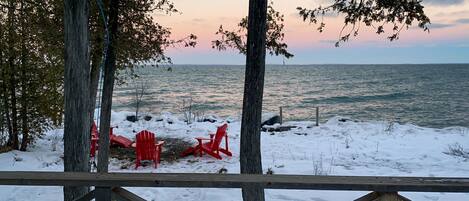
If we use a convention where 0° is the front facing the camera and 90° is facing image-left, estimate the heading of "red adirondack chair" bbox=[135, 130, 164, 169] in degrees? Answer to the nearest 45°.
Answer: approximately 225°

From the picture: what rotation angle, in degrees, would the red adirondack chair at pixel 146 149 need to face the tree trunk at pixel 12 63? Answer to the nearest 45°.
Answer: approximately 90° to its left

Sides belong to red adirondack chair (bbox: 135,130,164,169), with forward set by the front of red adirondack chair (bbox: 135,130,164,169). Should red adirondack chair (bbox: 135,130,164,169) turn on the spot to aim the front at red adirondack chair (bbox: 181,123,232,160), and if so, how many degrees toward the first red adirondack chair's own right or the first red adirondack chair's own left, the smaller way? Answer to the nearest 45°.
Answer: approximately 45° to the first red adirondack chair's own right

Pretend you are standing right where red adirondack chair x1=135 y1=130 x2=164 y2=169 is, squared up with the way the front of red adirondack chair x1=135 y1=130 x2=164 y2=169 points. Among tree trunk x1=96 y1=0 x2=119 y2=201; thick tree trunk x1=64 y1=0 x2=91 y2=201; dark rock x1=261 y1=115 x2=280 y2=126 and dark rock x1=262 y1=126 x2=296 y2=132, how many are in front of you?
2
